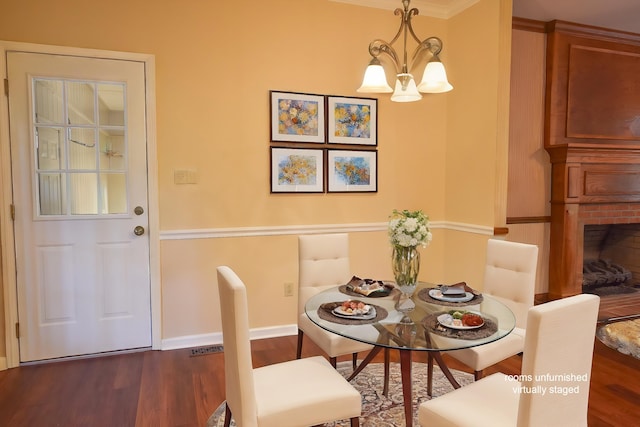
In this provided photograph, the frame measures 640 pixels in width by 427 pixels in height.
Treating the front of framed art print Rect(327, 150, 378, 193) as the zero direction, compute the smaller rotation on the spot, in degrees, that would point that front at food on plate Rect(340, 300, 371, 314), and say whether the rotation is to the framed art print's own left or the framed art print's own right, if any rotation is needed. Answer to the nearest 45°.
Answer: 0° — it already faces it

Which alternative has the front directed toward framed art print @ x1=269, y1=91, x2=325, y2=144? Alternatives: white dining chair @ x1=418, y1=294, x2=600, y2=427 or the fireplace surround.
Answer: the white dining chair

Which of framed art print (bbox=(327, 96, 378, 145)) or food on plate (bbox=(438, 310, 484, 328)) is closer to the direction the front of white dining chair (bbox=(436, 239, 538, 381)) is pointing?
the food on plate

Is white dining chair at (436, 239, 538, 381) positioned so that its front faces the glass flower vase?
yes

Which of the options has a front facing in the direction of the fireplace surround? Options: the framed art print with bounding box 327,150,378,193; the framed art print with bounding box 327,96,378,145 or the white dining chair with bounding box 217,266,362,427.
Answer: the white dining chair

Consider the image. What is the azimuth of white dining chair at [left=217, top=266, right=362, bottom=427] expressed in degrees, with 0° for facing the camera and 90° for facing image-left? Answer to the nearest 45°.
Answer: approximately 225°

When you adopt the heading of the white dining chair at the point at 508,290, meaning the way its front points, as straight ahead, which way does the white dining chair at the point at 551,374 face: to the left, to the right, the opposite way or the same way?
to the right

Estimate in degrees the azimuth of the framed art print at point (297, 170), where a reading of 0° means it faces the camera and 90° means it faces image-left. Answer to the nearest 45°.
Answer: approximately 0°

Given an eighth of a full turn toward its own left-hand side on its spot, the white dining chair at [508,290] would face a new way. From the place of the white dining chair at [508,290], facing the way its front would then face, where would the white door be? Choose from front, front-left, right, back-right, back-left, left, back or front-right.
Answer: right

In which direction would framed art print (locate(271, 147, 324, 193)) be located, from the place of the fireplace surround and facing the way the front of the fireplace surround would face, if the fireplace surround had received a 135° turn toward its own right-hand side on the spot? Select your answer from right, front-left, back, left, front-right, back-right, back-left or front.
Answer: front-left

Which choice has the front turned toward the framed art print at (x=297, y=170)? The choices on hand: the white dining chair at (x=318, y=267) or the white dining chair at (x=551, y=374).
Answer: the white dining chair at (x=551, y=374)

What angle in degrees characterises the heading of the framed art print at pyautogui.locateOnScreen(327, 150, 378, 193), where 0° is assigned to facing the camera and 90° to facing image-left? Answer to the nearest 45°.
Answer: approximately 0°

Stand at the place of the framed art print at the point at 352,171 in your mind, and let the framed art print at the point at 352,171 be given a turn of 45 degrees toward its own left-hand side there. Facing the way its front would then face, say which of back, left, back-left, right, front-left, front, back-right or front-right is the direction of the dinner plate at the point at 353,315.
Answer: front-right

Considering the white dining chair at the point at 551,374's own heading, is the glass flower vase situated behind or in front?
in front

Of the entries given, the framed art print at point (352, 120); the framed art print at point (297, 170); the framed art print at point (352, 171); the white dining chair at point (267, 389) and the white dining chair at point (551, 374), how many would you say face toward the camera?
3

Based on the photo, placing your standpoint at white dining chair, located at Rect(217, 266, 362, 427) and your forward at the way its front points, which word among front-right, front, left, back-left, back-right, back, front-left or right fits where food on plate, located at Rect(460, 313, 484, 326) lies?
front-right
